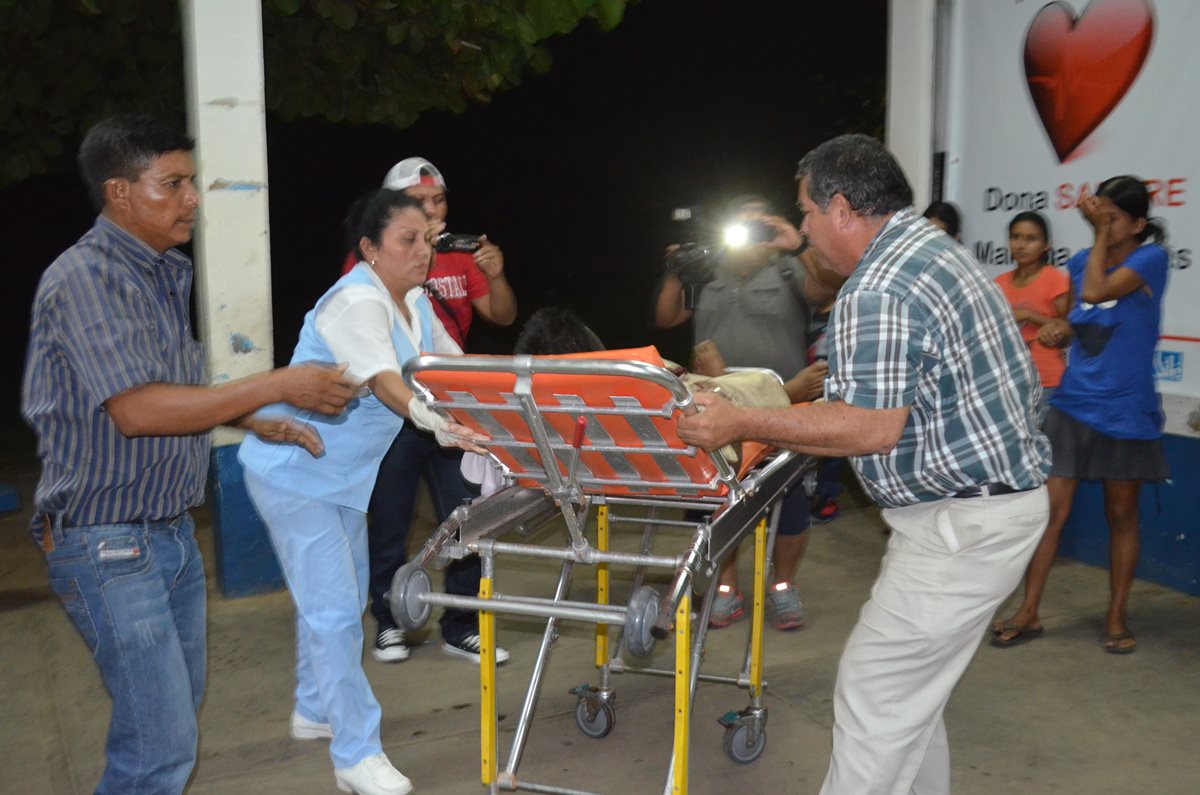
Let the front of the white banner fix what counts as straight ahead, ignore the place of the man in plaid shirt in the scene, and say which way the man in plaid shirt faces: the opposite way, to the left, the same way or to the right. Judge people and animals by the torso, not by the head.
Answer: to the right

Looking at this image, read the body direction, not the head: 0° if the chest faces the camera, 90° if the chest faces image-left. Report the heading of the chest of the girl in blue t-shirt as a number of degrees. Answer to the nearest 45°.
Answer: approximately 45°

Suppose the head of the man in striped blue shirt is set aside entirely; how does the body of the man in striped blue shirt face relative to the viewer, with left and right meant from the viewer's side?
facing to the right of the viewer

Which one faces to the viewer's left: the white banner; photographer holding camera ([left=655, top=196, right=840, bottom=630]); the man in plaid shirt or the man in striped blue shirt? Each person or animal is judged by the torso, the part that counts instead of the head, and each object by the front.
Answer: the man in plaid shirt

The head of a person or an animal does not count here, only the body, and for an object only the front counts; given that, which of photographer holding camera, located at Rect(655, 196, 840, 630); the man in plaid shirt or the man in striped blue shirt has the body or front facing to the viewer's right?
the man in striped blue shirt

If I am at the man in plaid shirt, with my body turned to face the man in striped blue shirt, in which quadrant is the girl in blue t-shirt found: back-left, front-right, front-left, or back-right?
back-right

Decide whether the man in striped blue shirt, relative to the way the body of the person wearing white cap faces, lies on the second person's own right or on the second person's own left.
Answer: on the second person's own right

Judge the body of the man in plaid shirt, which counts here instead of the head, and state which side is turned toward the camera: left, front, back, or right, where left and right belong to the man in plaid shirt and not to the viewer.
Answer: left

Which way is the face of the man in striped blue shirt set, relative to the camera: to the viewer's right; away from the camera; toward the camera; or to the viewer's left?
to the viewer's right

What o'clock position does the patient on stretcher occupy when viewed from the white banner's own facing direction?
The patient on stretcher is roughly at 1 o'clock from the white banner.
